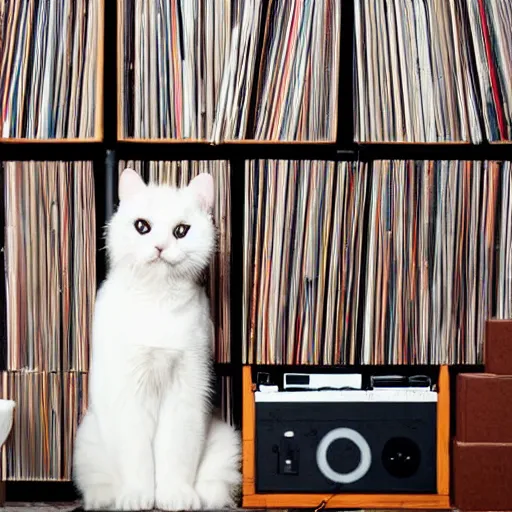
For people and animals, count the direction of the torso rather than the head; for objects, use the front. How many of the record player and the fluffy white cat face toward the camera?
2

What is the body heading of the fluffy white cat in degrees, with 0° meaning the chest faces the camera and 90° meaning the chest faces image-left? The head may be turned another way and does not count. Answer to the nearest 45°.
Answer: approximately 0°

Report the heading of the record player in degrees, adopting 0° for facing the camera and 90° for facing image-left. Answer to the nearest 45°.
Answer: approximately 0°
